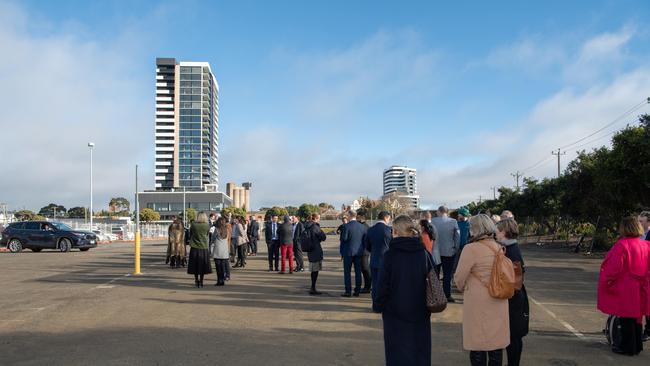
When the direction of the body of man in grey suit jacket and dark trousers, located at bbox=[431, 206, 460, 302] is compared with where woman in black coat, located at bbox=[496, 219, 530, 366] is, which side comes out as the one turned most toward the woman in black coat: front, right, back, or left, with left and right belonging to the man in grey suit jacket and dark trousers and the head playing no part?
back

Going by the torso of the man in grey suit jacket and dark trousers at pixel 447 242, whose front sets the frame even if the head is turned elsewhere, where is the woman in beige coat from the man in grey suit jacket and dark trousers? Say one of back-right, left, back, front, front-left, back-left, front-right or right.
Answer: back

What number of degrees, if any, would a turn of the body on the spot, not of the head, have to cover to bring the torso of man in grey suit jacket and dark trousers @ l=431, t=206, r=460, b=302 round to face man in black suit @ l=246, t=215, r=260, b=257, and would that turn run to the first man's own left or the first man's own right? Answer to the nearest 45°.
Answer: approximately 45° to the first man's own left

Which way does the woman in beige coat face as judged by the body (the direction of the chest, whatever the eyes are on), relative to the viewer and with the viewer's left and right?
facing away from the viewer and to the left of the viewer

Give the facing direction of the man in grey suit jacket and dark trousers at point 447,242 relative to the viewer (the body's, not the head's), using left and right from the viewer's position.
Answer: facing away from the viewer

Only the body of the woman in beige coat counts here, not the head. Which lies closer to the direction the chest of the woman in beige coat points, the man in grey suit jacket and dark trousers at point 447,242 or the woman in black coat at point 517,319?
the man in grey suit jacket and dark trousers

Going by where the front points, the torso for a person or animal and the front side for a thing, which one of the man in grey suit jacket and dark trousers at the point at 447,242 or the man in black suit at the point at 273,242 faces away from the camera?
the man in grey suit jacket and dark trousers

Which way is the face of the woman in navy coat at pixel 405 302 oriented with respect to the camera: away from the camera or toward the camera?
away from the camera
